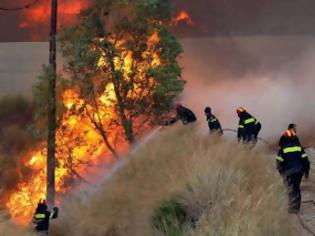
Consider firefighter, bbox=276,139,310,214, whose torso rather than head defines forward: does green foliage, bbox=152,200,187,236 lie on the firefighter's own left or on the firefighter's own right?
on the firefighter's own left

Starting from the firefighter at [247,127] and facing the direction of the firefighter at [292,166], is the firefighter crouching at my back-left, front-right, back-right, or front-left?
back-right

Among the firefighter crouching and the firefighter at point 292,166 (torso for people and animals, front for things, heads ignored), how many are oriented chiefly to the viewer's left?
1

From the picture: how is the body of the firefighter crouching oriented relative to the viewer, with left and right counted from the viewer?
facing to the left of the viewer

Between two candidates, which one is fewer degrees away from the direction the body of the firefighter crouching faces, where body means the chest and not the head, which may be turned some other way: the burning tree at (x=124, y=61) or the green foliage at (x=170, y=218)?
the burning tree

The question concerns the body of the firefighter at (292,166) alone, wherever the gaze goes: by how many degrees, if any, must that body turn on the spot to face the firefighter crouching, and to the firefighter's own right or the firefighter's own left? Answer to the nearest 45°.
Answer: approximately 45° to the firefighter's own left
